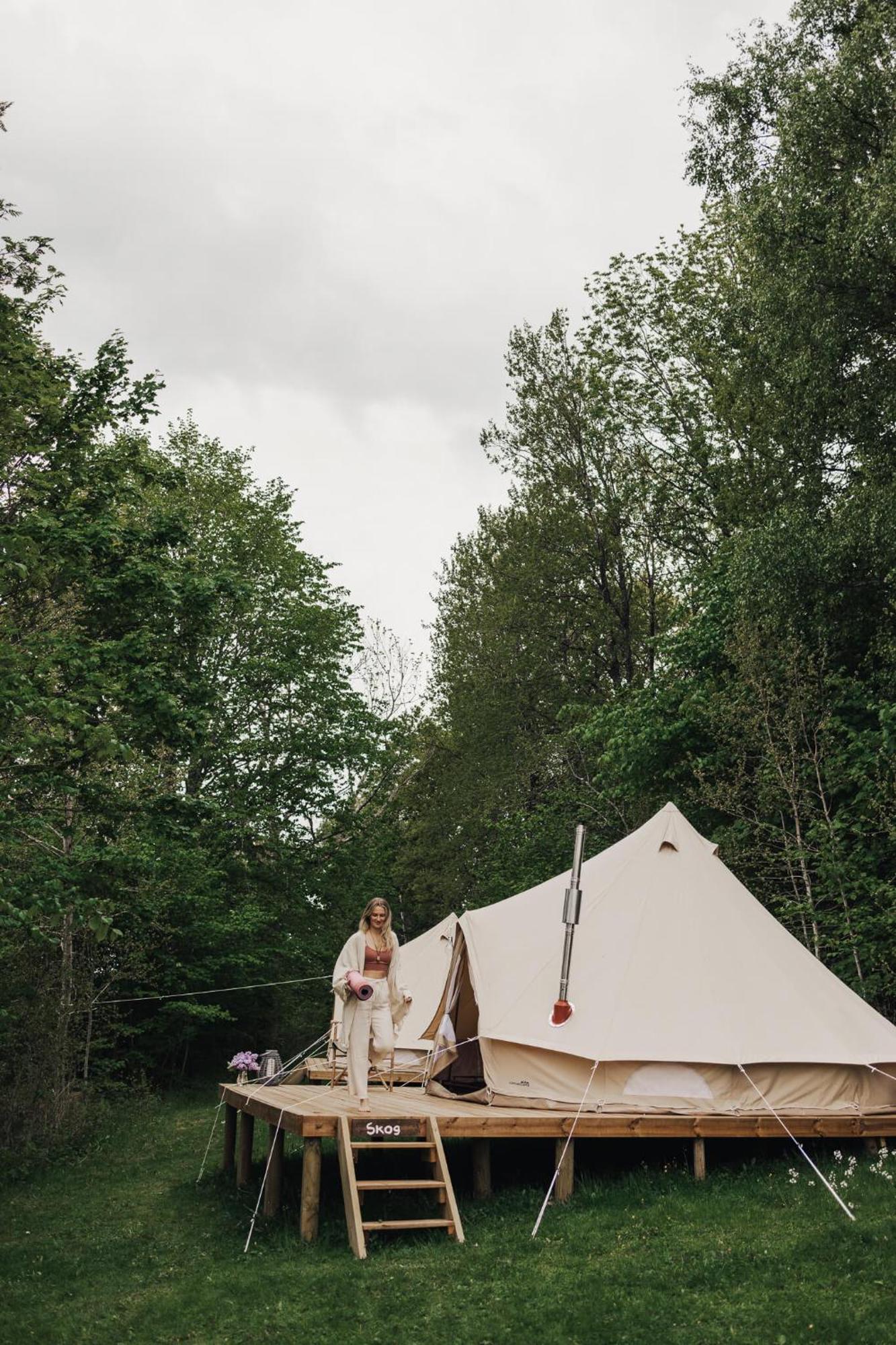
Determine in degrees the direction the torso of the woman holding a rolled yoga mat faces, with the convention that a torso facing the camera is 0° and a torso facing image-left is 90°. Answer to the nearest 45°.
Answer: approximately 0°

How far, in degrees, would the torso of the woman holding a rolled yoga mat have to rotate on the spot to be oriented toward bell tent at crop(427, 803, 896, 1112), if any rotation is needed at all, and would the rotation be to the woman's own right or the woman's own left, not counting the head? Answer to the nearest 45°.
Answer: approximately 90° to the woman's own left

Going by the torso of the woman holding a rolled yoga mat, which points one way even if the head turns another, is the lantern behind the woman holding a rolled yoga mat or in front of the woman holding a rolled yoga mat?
behind
